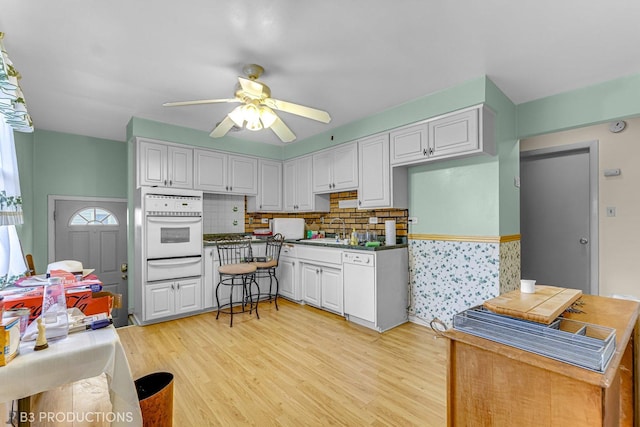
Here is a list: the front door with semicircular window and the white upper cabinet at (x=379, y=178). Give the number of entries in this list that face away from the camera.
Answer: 0

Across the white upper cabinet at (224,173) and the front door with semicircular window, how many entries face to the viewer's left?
0

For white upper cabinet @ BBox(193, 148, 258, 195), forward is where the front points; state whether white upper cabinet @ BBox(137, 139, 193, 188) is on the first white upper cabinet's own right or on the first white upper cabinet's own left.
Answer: on the first white upper cabinet's own right

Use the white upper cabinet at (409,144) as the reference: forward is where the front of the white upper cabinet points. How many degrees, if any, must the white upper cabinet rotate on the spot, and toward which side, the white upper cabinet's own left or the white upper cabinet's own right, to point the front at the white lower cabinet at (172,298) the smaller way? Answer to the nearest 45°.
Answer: approximately 45° to the white upper cabinet's own right

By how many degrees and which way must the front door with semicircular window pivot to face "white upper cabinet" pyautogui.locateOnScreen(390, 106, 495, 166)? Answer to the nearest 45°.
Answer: approximately 45° to its left

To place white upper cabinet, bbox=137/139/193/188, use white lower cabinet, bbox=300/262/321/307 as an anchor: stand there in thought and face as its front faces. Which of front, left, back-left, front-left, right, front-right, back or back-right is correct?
front-right

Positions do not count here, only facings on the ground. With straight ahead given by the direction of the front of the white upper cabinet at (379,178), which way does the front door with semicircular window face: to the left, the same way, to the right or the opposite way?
to the left

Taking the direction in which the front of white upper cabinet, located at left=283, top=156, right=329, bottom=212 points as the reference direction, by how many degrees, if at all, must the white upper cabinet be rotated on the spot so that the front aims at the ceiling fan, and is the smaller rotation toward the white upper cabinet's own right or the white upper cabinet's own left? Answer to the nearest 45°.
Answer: approximately 45° to the white upper cabinet's own left
